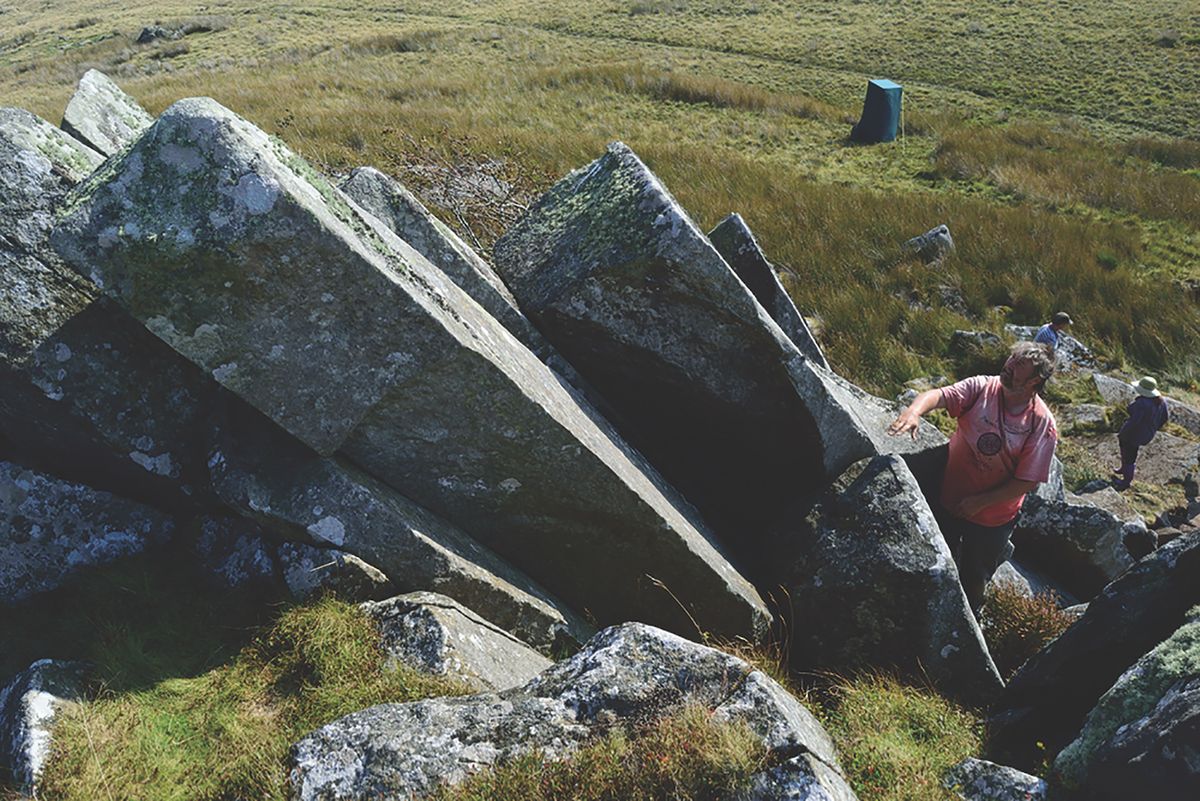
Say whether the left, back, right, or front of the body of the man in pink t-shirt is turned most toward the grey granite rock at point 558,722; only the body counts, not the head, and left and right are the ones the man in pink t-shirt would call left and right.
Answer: front

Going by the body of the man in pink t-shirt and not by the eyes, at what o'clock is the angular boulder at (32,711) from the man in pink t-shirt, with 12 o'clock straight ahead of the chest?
The angular boulder is roughly at 12 o'clock from the man in pink t-shirt.

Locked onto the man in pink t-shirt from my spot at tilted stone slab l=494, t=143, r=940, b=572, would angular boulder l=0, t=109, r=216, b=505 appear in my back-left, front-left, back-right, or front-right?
back-right

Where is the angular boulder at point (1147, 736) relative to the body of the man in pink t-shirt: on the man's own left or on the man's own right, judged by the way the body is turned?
on the man's own left

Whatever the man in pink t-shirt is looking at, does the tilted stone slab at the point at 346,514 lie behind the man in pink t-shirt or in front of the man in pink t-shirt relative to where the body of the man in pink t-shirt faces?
in front

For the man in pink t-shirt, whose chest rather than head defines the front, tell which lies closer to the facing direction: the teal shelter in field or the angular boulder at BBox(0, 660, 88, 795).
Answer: the angular boulder

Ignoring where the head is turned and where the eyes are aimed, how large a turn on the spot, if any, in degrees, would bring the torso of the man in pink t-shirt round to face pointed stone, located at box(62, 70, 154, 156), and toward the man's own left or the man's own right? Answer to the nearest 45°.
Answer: approximately 45° to the man's own right

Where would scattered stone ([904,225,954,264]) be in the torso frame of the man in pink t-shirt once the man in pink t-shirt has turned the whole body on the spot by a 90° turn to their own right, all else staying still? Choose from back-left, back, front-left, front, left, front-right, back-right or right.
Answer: front-right

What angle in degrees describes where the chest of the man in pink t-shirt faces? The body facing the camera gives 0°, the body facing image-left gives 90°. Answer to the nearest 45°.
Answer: approximately 45°

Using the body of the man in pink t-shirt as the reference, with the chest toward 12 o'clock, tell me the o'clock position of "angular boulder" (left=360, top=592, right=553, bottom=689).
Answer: The angular boulder is roughly at 12 o'clock from the man in pink t-shirt.

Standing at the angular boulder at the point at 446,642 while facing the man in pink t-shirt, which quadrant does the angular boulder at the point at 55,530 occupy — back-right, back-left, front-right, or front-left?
back-left

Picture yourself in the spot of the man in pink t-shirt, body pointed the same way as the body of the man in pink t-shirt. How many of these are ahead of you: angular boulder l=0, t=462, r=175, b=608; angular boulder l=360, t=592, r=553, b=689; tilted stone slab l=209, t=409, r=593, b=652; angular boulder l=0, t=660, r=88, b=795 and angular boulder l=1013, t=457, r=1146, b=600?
4
